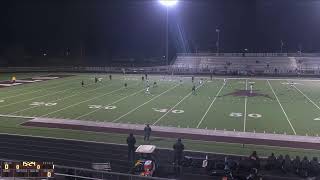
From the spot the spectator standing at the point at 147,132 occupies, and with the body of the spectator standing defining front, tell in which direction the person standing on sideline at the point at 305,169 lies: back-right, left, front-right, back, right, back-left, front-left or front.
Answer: back-right

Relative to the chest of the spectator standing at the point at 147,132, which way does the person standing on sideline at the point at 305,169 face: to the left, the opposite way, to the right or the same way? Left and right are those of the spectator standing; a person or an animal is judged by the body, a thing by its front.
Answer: the same way

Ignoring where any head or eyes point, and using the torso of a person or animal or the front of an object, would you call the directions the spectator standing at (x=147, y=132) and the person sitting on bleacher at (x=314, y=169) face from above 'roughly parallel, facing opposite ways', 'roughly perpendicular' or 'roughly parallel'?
roughly parallel

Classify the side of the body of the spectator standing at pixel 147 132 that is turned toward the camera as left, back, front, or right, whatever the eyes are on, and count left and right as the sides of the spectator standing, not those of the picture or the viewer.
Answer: back

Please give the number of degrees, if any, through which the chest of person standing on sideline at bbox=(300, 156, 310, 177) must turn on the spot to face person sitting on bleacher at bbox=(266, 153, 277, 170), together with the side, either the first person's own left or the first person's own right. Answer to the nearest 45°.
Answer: approximately 90° to the first person's own left

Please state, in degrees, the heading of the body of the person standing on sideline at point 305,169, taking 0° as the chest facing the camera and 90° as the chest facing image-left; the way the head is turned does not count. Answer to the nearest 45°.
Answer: approximately 180°

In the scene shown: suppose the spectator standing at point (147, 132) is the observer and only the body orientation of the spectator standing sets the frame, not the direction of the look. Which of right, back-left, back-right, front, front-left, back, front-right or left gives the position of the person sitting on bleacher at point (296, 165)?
back-right

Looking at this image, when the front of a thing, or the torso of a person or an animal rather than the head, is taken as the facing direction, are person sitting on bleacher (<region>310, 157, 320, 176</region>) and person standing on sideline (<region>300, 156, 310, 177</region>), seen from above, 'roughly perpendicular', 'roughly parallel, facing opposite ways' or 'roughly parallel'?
roughly parallel

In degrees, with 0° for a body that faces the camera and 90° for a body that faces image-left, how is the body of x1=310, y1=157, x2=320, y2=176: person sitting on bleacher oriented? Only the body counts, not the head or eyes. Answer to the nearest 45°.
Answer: approximately 180°

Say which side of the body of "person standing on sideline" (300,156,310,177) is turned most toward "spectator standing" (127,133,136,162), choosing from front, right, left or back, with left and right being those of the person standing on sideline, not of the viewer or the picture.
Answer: left

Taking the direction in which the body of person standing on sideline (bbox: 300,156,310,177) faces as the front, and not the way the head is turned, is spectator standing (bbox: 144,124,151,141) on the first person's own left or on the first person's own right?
on the first person's own left

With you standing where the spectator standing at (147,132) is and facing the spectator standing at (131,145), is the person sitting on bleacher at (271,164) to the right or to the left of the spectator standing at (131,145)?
left

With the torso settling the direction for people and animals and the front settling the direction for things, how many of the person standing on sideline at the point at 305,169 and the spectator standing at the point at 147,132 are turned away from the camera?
2
